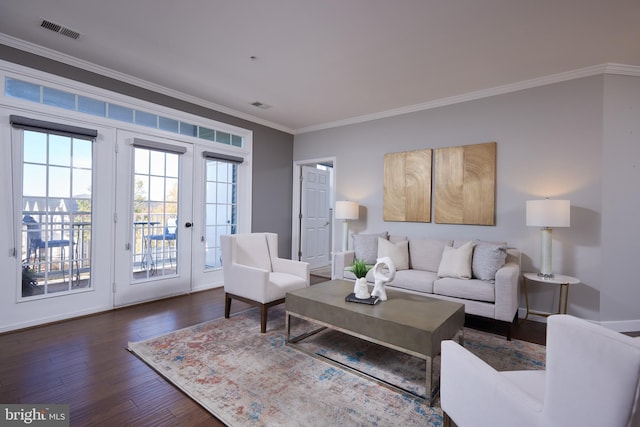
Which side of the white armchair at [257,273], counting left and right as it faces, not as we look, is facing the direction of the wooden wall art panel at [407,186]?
left

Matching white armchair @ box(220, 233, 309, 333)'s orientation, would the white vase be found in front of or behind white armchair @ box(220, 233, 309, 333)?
in front

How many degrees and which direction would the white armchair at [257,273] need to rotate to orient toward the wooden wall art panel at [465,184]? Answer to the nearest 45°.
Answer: approximately 45° to its left

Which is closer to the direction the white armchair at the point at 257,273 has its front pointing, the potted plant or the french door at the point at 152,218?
the potted plant

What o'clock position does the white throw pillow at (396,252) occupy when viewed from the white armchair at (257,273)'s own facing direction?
The white throw pillow is roughly at 10 o'clock from the white armchair.

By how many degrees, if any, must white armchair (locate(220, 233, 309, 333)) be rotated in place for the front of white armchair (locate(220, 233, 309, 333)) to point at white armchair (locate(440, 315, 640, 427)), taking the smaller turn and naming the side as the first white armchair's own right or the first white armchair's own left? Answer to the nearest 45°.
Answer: approximately 45° to the first white armchair's own right

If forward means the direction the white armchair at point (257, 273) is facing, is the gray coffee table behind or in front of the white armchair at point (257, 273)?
in front

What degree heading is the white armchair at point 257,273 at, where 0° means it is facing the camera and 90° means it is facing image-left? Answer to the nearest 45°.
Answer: approximately 315°

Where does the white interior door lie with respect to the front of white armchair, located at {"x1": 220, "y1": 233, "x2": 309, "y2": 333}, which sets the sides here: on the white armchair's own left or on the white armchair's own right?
on the white armchair's own left

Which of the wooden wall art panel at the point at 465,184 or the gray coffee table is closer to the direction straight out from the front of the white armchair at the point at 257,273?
the gray coffee table

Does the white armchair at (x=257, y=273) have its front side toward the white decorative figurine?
yes

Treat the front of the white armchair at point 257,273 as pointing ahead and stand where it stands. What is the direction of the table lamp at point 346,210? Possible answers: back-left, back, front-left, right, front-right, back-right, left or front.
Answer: left

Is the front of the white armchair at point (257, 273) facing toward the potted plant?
yes
